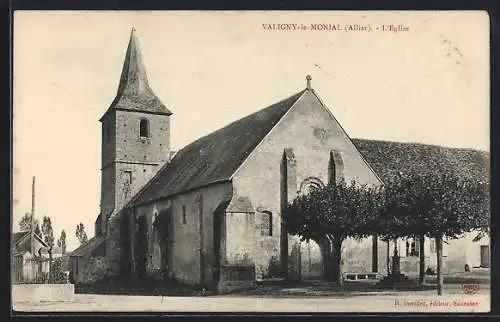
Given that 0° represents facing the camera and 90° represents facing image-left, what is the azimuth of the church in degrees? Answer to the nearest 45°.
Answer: approximately 315°

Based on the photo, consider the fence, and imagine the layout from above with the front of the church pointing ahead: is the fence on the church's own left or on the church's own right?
on the church's own right
